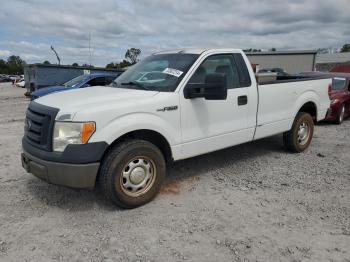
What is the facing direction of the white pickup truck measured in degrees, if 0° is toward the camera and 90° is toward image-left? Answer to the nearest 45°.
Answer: approximately 45°

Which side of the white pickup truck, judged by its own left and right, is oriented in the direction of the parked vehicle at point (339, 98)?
back

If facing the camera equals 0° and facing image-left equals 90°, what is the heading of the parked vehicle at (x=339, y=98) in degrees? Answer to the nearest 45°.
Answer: approximately 45°
